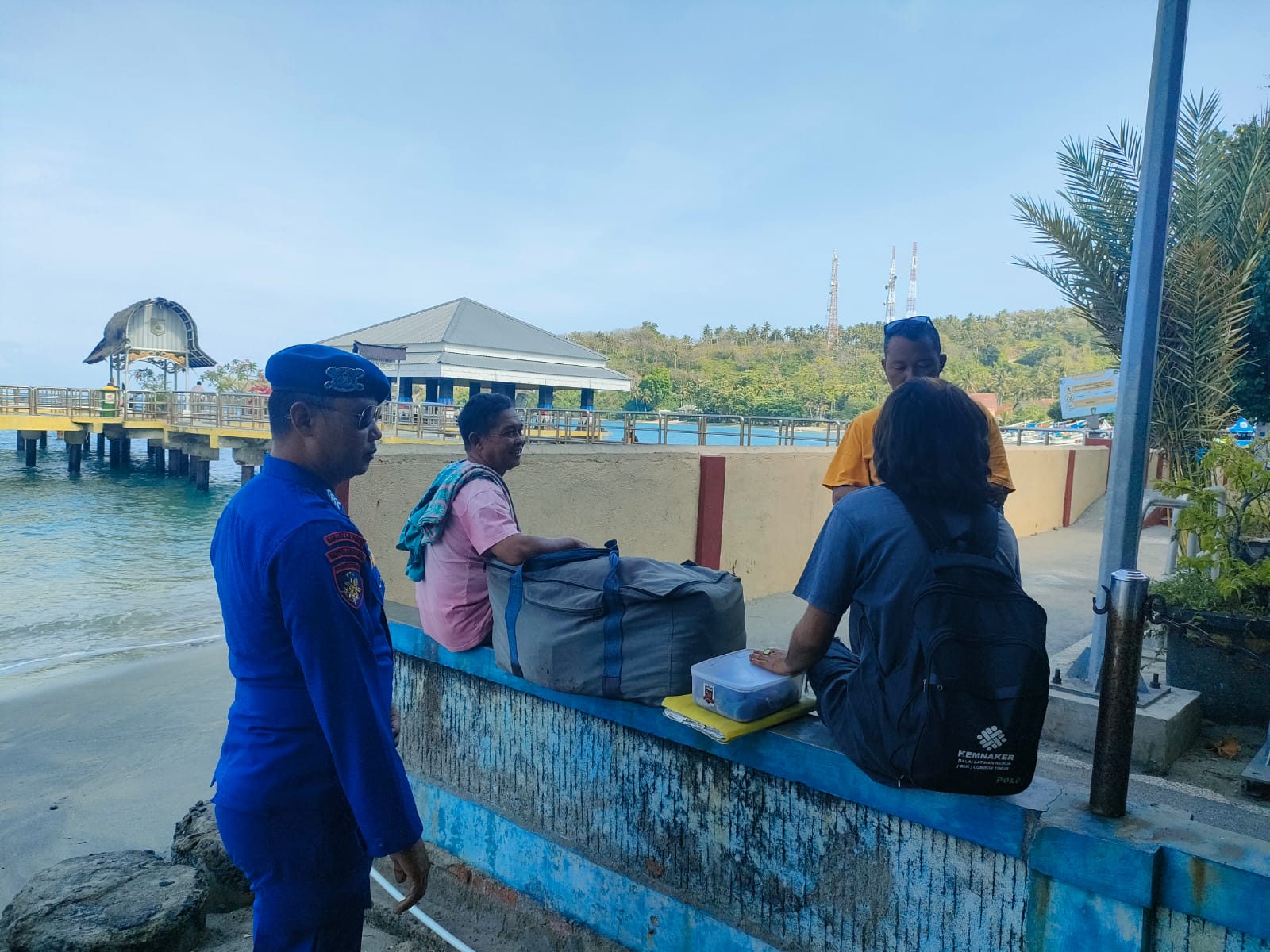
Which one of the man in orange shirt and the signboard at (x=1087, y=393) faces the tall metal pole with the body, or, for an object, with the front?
the signboard

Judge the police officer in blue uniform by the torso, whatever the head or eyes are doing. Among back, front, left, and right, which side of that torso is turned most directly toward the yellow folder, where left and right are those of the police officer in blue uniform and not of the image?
front

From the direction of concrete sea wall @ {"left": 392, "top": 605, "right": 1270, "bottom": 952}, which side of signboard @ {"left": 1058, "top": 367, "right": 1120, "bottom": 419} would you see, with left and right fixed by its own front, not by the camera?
front

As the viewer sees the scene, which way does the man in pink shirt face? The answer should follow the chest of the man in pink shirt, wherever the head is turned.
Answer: to the viewer's right

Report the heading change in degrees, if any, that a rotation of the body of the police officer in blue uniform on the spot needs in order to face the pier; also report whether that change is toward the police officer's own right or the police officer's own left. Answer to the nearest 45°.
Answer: approximately 90° to the police officer's own left

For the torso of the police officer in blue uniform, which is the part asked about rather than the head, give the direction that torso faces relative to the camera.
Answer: to the viewer's right

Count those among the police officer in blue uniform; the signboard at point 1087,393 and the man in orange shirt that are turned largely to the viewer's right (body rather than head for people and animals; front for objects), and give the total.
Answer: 1

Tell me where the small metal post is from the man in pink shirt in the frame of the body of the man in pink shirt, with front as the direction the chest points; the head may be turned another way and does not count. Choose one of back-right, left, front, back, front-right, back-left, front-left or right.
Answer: front-right

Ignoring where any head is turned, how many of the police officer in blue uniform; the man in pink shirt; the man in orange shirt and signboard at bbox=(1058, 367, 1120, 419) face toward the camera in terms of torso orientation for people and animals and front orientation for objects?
2
